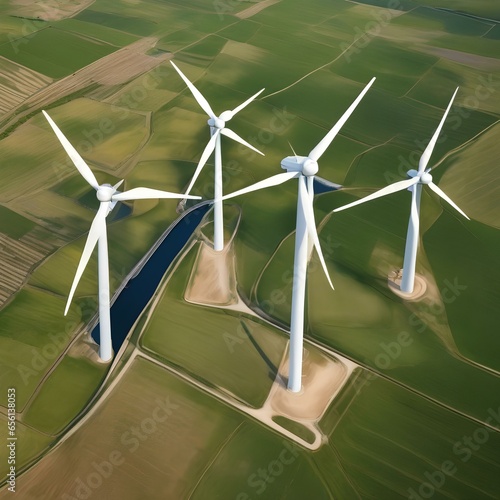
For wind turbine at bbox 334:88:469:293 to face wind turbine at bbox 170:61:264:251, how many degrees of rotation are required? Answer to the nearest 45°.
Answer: approximately 135° to its right

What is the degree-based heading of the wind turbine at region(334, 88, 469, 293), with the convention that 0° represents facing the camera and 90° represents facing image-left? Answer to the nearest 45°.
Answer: approximately 315°
